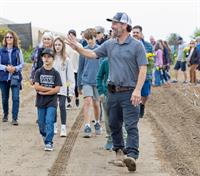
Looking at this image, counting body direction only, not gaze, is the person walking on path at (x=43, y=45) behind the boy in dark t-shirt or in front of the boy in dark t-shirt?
behind

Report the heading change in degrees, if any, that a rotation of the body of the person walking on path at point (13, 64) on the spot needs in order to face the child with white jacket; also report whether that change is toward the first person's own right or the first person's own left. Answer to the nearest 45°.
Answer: approximately 45° to the first person's own left

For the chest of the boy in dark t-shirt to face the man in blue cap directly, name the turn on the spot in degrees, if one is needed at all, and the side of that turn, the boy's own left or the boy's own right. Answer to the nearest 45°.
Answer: approximately 45° to the boy's own left

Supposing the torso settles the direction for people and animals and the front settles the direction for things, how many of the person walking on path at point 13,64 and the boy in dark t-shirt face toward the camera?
2

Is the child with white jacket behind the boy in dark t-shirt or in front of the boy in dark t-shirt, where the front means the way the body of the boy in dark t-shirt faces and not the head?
behind

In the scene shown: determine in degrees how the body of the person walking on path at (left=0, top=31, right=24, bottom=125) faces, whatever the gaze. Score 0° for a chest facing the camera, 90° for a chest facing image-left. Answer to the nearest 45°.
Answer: approximately 0°

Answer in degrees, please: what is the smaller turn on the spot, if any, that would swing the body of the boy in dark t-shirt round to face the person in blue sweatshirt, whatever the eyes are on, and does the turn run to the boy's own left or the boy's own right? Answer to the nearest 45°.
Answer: approximately 135° to the boy's own left
